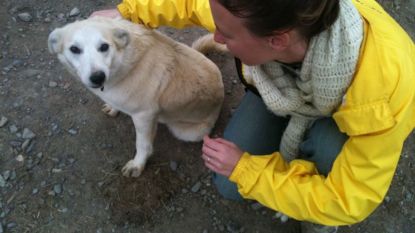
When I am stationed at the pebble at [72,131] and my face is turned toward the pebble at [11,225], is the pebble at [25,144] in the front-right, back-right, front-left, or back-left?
front-right

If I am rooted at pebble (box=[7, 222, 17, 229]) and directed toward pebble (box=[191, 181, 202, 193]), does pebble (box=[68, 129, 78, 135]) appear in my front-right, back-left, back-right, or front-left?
front-left

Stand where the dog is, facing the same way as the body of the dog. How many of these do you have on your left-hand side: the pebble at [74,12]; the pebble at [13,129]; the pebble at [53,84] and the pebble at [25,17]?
0

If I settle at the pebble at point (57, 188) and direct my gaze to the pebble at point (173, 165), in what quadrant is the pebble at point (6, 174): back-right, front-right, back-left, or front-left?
back-left

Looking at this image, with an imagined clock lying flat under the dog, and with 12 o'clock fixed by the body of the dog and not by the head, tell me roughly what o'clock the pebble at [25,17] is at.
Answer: The pebble is roughly at 3 o'clock from the dog.

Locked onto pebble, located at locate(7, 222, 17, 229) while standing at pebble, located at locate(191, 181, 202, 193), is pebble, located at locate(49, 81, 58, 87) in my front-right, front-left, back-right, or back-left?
front-right

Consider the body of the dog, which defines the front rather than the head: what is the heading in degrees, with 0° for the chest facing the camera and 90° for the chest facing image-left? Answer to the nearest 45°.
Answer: approximately 45°

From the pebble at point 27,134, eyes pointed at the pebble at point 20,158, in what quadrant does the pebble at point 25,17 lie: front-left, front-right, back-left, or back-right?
back-right

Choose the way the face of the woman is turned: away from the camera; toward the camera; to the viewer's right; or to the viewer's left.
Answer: to the viewer's left

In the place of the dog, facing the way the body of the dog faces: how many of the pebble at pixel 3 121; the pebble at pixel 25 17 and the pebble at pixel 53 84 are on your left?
0

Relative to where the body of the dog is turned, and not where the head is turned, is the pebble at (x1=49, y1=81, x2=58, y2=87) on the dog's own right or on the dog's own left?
on the dog's own right
